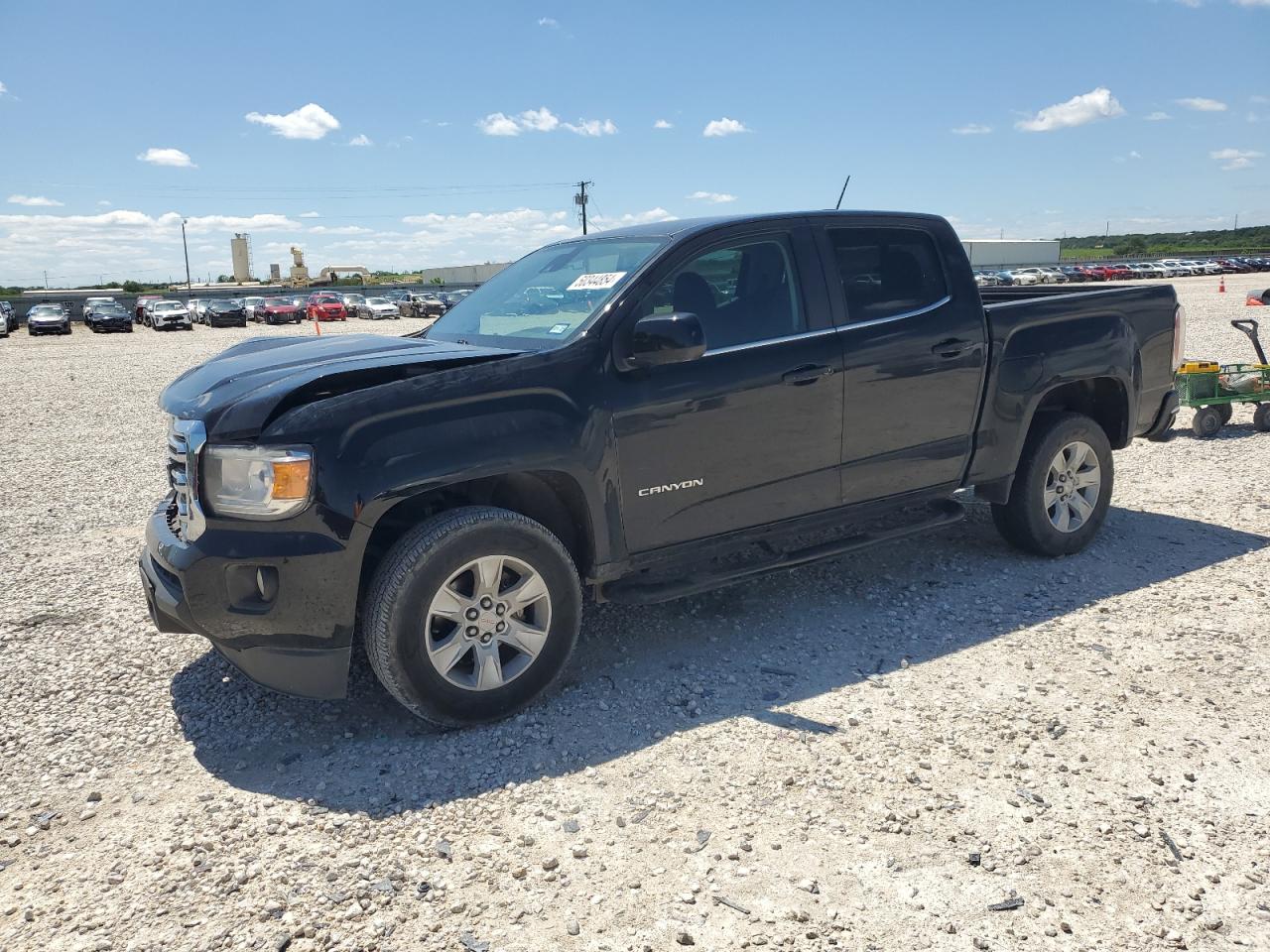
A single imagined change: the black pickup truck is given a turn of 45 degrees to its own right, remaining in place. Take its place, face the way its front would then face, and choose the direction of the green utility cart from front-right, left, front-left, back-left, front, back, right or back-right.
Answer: back-right

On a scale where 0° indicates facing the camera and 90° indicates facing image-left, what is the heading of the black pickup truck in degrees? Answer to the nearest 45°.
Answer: approximately 45°
